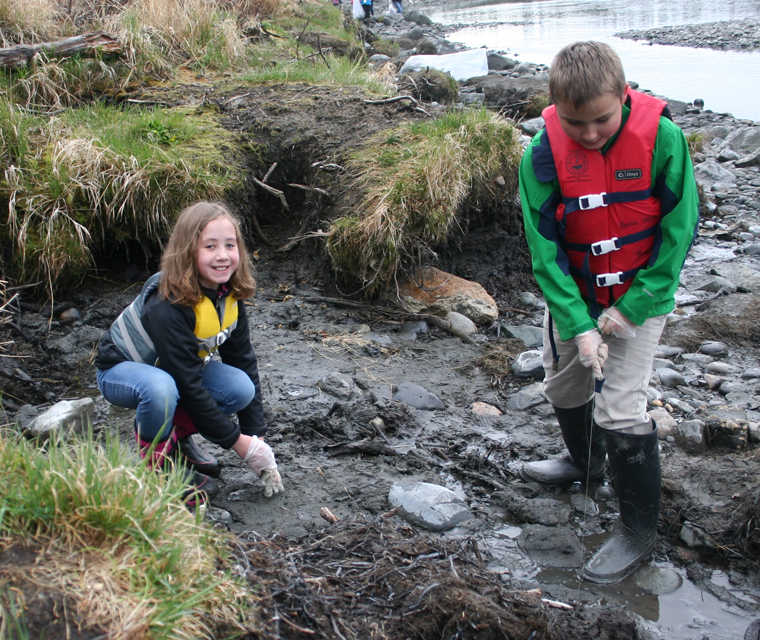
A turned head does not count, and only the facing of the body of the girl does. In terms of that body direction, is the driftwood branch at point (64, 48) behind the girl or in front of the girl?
behind

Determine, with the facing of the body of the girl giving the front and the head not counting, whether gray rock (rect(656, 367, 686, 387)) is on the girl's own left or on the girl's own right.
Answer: on the girl's own left

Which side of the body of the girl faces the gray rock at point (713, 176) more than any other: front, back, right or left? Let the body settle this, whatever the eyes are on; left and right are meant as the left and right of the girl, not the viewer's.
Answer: left

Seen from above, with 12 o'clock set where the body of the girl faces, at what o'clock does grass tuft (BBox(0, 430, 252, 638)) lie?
The grass tuft is roughly at 2 o'clock from the girl.

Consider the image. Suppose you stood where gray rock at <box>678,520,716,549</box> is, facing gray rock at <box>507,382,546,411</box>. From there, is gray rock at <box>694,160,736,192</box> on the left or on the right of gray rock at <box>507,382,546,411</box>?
right

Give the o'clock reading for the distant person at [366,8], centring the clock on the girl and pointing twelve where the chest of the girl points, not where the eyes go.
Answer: The distant person is roughly at 8 o'clock from the girl.

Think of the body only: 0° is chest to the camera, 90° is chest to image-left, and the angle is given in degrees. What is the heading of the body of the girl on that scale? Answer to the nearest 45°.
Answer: approximately 315°

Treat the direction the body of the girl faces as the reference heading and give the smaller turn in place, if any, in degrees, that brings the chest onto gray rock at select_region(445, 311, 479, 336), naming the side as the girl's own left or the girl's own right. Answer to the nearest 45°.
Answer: approximately 90° to the girl's own left

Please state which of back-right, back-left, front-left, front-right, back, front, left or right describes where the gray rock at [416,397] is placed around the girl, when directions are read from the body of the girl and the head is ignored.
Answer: left

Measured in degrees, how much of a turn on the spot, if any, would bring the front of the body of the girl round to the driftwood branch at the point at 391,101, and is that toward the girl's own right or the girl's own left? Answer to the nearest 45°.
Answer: approximately 90° to the girl's own left

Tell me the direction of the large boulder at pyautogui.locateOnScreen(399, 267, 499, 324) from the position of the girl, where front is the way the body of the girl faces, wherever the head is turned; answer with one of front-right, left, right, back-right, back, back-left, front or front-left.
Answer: left

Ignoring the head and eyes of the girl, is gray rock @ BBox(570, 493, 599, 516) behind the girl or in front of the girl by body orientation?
in front
